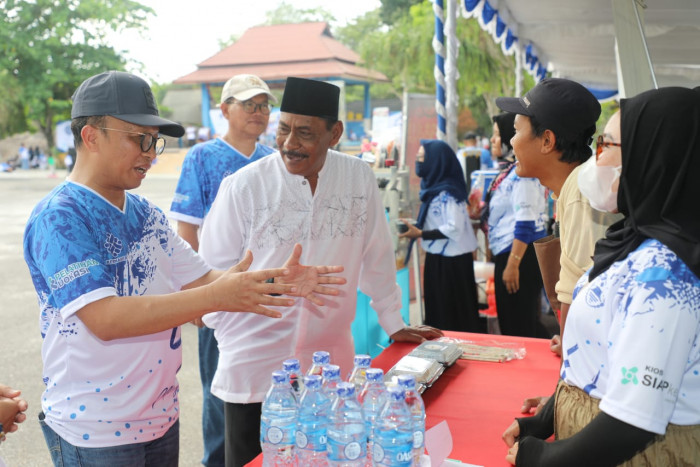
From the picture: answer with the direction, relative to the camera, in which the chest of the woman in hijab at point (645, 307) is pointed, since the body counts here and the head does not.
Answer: to the viewer's left

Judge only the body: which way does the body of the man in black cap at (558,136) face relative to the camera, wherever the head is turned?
to the viewer's left

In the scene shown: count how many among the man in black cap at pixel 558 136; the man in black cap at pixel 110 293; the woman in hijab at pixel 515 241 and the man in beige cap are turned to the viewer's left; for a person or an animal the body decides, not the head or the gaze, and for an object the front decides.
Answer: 2

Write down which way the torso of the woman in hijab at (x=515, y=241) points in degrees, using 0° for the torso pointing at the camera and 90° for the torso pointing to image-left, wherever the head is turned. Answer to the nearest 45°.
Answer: approximately 90°

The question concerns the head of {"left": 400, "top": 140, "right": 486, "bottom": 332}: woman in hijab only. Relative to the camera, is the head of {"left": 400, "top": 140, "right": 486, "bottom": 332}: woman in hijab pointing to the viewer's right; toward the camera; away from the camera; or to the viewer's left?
to the viewer's left

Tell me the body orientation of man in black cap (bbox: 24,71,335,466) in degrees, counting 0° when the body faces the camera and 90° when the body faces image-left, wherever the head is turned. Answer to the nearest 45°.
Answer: approximately 315°

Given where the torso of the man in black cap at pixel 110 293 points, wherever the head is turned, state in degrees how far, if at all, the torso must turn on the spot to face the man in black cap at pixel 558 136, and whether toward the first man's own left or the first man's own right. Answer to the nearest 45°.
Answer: approximately 45° to the first man's own left

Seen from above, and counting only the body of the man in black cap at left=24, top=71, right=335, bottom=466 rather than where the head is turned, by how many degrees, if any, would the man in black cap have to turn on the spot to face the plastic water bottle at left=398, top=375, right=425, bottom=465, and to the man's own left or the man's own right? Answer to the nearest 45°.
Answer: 0° — they already face it

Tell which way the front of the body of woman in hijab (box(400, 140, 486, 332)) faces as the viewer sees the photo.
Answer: to the viewer's left

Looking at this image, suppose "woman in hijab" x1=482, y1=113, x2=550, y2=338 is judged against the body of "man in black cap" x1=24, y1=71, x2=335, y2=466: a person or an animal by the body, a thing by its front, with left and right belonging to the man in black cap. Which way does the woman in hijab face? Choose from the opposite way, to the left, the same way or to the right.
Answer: the opposite way

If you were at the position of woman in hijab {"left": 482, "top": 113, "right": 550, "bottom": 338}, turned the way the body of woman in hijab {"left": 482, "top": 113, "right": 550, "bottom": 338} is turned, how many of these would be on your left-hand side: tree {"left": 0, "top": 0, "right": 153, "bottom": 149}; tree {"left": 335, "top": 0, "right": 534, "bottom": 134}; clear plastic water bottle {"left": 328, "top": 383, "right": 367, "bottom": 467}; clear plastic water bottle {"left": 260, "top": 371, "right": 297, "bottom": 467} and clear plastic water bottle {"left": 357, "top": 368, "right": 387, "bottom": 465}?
3

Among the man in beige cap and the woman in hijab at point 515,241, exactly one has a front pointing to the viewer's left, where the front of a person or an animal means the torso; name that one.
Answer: the woman in hijab

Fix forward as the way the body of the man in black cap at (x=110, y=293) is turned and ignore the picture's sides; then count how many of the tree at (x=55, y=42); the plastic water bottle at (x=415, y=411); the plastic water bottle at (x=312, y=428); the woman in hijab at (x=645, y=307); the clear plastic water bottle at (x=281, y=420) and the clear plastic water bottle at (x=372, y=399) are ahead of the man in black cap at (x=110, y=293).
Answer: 5

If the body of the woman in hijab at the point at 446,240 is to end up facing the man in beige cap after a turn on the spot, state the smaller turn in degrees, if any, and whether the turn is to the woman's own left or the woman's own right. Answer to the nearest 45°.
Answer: approximately 45° to the woman's own left
